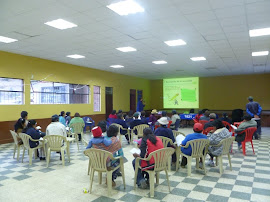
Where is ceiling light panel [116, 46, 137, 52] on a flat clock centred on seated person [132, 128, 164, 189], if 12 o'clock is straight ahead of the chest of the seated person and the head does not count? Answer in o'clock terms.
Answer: The ceiling light panel is roughly at 1 o'clock from the seated person.

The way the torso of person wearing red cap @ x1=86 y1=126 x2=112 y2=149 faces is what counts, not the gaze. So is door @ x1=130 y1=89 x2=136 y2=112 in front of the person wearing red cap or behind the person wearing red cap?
in front

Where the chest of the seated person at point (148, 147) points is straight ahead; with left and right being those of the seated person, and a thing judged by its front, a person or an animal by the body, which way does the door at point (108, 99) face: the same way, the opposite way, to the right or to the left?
the opposite way

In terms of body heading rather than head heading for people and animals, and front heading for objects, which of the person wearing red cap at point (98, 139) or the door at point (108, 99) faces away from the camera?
the person wearing red cap

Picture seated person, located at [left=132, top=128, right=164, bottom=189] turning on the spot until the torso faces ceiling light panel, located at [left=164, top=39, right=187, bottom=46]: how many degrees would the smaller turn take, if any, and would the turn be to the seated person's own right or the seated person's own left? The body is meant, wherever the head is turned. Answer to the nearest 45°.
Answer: approximately 45° to the seated person's own right

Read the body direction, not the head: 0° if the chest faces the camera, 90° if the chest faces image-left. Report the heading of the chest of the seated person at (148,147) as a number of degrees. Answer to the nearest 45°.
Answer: approximately 135°

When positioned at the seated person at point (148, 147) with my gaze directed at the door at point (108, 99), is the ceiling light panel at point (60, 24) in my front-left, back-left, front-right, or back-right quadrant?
front-left

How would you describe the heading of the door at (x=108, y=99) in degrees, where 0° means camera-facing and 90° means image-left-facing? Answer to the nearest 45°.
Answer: approximately 315°

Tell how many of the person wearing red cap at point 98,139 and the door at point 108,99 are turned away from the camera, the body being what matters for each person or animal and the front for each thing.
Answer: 1

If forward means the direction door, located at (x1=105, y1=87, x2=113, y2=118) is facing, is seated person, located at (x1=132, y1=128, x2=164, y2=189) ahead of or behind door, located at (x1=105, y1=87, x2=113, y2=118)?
ahead

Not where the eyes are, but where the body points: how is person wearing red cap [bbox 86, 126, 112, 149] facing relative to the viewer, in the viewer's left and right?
facing away from the viewer

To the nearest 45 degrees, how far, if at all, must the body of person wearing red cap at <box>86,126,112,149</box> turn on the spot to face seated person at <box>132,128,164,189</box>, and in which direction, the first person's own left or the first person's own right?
approximately 90° to the first person's own right

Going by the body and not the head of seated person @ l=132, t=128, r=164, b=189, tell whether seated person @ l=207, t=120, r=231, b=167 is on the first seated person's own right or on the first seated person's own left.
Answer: on the first seated person's own right

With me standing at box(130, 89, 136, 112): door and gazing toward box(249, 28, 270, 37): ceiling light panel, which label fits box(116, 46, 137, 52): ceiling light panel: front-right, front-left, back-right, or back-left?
front-right
